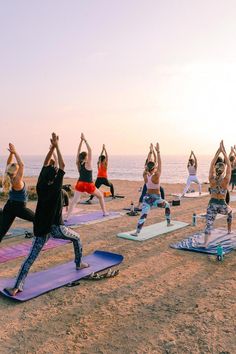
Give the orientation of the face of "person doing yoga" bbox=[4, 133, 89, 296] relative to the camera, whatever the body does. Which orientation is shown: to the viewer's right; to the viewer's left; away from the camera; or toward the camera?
away from the camera

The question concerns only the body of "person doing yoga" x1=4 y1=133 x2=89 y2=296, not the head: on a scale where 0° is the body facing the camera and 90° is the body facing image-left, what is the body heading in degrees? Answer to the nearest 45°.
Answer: approximately 225°
